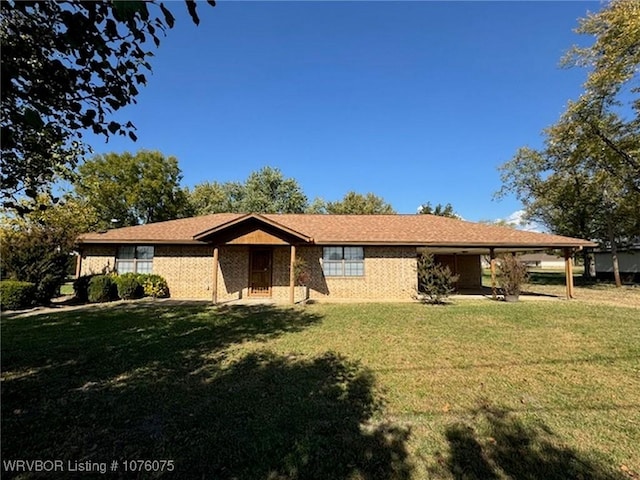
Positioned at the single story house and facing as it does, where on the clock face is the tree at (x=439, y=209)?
The tree is roughly at 7 o'clock from the single story house.

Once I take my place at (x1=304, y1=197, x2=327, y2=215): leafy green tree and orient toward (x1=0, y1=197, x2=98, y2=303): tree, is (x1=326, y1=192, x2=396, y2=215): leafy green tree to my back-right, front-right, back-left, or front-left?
back-left

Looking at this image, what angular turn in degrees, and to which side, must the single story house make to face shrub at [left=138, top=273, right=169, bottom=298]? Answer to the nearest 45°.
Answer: approximately 90° to its right

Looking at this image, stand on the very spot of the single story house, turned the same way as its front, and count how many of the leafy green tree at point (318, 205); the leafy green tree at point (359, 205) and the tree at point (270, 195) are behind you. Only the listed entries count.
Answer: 3

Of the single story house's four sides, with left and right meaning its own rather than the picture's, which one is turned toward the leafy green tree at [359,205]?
back

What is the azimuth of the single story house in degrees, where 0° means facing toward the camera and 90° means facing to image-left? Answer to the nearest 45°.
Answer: approximately 0°

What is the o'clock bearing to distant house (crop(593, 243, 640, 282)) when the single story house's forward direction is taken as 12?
The distant house is roughly at 8 o'clock from the single story house.

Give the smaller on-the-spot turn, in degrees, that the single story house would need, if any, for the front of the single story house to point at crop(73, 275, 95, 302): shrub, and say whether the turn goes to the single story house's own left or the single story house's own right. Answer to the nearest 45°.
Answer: approximately 90° to the single story house's own right

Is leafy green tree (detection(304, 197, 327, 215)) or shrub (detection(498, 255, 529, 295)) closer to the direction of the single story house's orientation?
the shrub

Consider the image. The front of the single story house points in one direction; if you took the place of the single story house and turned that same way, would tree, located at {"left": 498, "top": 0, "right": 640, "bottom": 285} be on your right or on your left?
on your left

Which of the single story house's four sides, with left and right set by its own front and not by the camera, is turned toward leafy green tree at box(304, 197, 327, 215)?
back

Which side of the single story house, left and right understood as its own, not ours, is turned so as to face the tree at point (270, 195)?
back

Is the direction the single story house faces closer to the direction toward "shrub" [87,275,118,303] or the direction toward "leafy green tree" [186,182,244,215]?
the shrub

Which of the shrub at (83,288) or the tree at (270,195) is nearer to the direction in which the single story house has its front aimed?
the shrub

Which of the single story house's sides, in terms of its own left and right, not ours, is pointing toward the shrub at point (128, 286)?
right

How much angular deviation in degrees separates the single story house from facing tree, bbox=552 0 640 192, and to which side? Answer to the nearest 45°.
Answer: approximately 90° to its left
